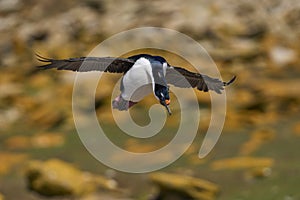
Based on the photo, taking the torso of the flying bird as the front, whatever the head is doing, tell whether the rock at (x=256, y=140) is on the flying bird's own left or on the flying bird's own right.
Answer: on the flying bird's own left

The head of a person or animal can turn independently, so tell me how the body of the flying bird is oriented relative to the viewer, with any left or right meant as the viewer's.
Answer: facing the viewer and to the right of the viewer

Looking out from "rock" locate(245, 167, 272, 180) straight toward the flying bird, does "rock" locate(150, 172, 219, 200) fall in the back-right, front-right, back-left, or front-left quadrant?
front-right

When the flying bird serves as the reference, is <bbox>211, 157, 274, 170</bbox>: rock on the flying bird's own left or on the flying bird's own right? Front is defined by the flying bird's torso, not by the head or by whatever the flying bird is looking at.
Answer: on the flying bird's own left
